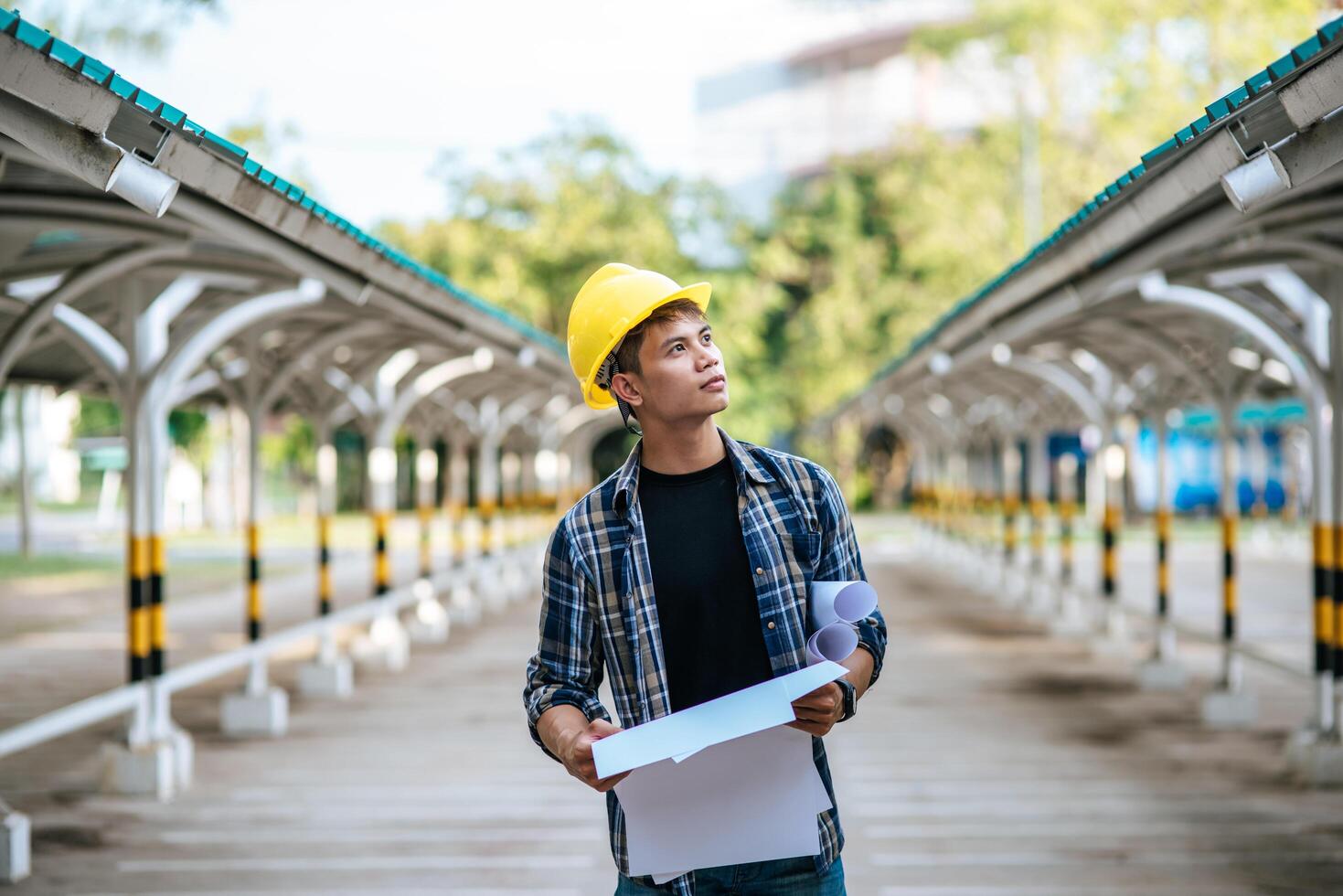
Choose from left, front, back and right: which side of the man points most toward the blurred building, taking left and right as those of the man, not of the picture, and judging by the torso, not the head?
back

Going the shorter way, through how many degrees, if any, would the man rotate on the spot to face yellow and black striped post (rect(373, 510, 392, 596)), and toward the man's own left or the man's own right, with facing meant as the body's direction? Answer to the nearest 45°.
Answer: approximately 180°

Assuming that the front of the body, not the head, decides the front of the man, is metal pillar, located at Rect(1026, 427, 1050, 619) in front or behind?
behind

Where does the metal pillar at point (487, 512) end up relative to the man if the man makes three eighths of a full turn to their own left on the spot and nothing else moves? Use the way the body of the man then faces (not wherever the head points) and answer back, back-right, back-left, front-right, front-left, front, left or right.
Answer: front-left

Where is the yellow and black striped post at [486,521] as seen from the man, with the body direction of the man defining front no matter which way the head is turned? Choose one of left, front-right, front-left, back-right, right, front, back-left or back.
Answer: back

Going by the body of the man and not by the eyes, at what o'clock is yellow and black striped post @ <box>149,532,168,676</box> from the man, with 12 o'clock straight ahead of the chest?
The yellow and black striped post is roughly at 5 o'clock from the man.

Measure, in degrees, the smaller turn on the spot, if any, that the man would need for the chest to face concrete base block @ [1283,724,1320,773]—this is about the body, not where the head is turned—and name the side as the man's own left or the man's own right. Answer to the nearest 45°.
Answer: approximately 135° to the man's own left

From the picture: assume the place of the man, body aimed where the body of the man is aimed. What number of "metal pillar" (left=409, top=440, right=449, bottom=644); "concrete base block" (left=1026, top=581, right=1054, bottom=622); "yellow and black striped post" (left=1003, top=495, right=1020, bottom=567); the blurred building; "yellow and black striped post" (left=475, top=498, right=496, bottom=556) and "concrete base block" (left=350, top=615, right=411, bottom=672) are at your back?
6

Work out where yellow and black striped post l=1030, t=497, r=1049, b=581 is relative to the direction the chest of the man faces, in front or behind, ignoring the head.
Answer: behind

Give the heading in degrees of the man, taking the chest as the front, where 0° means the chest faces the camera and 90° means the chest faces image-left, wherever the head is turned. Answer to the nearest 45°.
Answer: approximately 0°

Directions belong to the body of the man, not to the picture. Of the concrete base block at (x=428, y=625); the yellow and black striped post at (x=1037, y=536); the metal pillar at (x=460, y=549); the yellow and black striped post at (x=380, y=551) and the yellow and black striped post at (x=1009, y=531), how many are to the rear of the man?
5

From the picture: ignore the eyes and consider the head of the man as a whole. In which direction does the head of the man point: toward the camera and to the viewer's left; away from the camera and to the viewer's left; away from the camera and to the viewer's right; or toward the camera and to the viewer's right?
toward the camera and to the viewer's right

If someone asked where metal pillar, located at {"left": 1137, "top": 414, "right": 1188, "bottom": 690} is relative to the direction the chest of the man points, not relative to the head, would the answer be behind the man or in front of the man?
behind

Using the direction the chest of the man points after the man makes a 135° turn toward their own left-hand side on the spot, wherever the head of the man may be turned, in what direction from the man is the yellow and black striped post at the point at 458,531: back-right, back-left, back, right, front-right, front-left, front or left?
front-left

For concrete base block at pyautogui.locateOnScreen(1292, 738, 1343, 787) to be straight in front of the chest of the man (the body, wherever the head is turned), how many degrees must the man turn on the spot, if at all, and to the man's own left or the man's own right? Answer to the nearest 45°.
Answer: approximately 135° to the man's own left

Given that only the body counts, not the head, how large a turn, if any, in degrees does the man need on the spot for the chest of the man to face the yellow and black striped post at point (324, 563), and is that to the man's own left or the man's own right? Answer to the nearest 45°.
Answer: approximately 180°

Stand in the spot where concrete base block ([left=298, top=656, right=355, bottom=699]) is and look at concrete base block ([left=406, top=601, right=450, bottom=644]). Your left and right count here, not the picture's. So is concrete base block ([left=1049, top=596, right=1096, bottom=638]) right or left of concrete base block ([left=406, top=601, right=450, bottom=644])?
right

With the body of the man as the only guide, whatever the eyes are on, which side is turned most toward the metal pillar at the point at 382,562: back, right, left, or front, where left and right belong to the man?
back

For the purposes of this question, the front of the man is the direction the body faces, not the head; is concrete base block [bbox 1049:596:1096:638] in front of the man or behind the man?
behind
